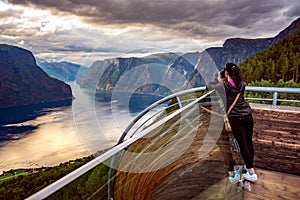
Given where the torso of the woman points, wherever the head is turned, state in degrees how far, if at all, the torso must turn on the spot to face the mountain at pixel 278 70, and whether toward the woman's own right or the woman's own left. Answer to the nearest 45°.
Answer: approximately 45° to the woman's own right

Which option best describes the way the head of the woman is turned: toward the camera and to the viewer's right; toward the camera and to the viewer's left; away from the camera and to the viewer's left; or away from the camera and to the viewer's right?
away from the camera and to the viewer's left

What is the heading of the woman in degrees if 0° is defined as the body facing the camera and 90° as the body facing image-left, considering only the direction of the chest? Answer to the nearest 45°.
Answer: approximately 135°
